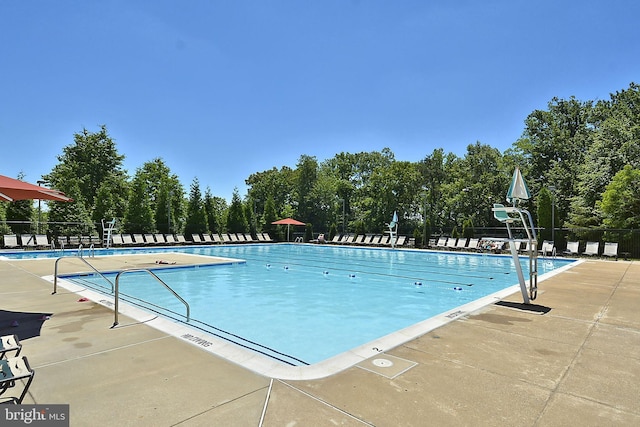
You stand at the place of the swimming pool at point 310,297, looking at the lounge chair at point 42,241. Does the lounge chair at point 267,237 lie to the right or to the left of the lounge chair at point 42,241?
right

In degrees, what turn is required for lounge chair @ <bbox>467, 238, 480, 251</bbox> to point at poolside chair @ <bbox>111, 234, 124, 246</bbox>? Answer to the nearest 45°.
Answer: approximately 45° to its right

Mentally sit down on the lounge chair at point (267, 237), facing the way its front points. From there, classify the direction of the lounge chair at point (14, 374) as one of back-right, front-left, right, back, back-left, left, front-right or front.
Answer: front-right

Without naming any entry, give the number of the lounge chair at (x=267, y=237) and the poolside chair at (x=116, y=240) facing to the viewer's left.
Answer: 0

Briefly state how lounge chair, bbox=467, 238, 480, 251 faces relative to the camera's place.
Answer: facing the viewer and to the left of the viewer

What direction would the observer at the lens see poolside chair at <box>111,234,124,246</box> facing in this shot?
facing the viewer and to the right of the viewer

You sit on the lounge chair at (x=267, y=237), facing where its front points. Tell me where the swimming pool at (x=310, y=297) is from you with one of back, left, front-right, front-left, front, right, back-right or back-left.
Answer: front-right

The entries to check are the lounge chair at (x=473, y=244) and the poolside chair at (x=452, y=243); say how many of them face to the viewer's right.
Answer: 0

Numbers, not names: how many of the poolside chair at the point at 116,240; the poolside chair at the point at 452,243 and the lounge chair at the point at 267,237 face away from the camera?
0

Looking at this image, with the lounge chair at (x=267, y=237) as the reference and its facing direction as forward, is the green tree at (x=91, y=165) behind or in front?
behind

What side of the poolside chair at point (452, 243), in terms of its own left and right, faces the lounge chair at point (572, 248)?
left

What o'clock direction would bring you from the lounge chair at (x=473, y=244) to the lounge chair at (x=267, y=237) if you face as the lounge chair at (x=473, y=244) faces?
the lounge chair at (x=267, y=237) is roughly at 2 o'clock from the lounge chair at (x=473, y=244).
